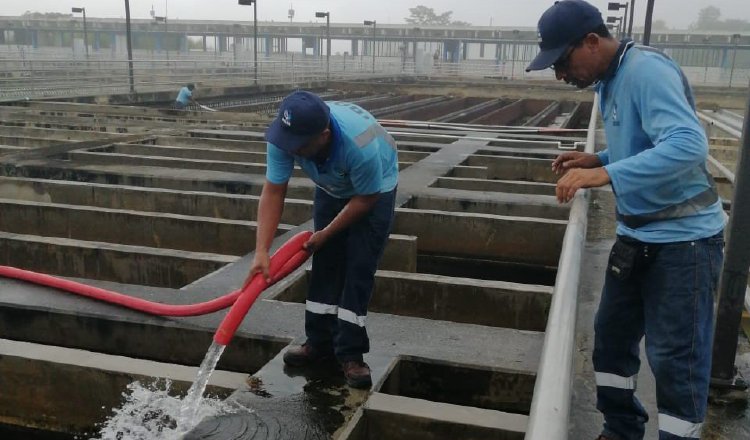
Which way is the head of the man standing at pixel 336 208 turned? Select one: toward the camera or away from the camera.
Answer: toward the camera

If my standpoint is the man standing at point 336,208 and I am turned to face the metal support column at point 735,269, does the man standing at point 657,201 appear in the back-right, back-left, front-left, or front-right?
front-right

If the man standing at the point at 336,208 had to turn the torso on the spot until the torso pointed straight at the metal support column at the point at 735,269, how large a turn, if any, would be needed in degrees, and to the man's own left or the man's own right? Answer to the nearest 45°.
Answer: approximately 135° to the man's own left

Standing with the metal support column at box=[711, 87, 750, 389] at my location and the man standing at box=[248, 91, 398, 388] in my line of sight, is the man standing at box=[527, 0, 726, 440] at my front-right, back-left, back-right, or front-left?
front-left

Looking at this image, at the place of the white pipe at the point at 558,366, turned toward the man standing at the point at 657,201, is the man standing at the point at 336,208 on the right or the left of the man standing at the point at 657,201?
left

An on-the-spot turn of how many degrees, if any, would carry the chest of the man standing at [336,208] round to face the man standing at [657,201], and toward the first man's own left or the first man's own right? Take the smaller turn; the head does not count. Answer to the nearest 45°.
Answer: approximately 90° to the first man's own left

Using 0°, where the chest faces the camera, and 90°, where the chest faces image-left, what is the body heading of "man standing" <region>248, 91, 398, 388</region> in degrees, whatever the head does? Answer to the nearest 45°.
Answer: approximately 45°

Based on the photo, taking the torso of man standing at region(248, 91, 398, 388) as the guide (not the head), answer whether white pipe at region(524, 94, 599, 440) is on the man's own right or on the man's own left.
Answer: on the man's own left

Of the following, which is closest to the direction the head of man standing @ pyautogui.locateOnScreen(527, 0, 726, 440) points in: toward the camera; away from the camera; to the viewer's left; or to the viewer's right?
to the viewer's left
